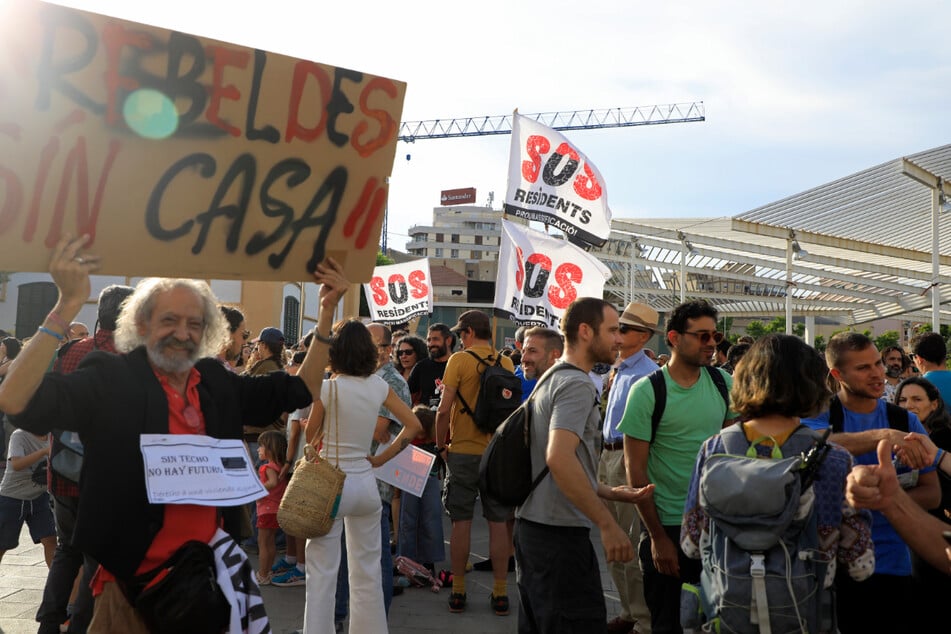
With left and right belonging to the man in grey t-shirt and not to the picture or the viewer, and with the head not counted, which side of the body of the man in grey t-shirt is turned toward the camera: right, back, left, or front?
right

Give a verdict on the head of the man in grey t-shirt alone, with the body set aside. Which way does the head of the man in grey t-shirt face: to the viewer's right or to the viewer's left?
to the viewer's right

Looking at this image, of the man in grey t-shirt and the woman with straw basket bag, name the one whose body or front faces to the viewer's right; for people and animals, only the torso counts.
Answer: the man in grey t-shirt

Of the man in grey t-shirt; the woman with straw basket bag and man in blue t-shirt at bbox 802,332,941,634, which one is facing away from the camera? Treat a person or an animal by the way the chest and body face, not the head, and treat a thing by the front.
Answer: the woman with straw basket bag

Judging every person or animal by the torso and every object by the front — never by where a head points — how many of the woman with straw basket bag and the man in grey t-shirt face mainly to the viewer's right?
1

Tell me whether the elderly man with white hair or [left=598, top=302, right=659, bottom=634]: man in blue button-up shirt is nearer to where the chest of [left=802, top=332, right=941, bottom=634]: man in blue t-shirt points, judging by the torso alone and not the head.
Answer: the elderly man with white hair

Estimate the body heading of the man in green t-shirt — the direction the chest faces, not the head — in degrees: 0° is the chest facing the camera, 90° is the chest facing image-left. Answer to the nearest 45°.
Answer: approximately 315°

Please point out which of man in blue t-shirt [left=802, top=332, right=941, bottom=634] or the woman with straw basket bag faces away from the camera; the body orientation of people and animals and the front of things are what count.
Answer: the woman with straw basket bag

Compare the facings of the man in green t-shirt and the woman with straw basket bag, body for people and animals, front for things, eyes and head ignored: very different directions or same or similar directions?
very different directions

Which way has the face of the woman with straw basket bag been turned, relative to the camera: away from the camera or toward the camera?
away from the camera

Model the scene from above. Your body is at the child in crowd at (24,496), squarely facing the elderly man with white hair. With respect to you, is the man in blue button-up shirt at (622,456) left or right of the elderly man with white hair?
left

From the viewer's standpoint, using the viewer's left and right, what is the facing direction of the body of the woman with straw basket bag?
facing away from the viewer
